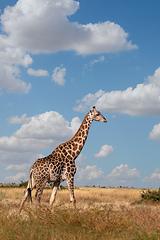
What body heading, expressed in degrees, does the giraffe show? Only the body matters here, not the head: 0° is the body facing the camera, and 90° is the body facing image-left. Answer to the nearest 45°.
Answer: approximately 270°
